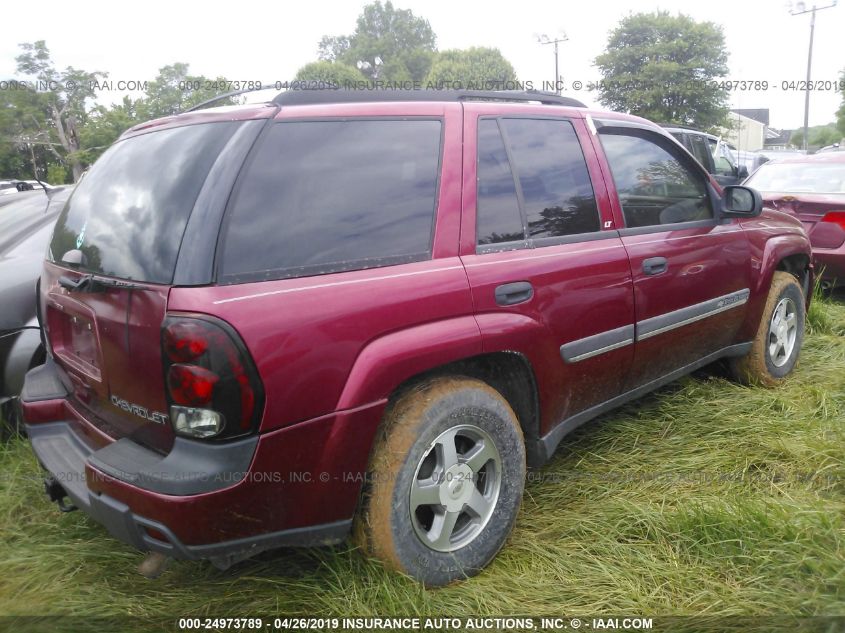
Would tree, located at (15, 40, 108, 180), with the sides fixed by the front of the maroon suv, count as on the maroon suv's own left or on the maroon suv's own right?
on the maroon suv's own left

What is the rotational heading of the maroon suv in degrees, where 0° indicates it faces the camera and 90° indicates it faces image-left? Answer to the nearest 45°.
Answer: approximately 225°

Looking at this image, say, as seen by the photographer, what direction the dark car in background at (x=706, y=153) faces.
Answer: facing away from the viewer and to the right of the viewer

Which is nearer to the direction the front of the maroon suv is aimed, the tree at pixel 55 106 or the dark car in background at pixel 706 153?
the dark car in background

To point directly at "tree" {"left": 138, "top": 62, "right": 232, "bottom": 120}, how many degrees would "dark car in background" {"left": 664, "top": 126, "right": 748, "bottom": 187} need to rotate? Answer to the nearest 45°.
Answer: approximately 90° to its left

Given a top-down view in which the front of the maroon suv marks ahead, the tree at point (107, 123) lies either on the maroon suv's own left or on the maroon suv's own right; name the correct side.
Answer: on the maroon suv's own left

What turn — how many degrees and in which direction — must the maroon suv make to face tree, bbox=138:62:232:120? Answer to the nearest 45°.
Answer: approximately 45° to its left

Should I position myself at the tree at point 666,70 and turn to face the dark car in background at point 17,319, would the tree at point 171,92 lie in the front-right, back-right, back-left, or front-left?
front-right

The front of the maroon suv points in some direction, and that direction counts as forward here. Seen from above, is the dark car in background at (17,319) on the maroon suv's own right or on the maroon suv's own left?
on the maroon suv's own left
